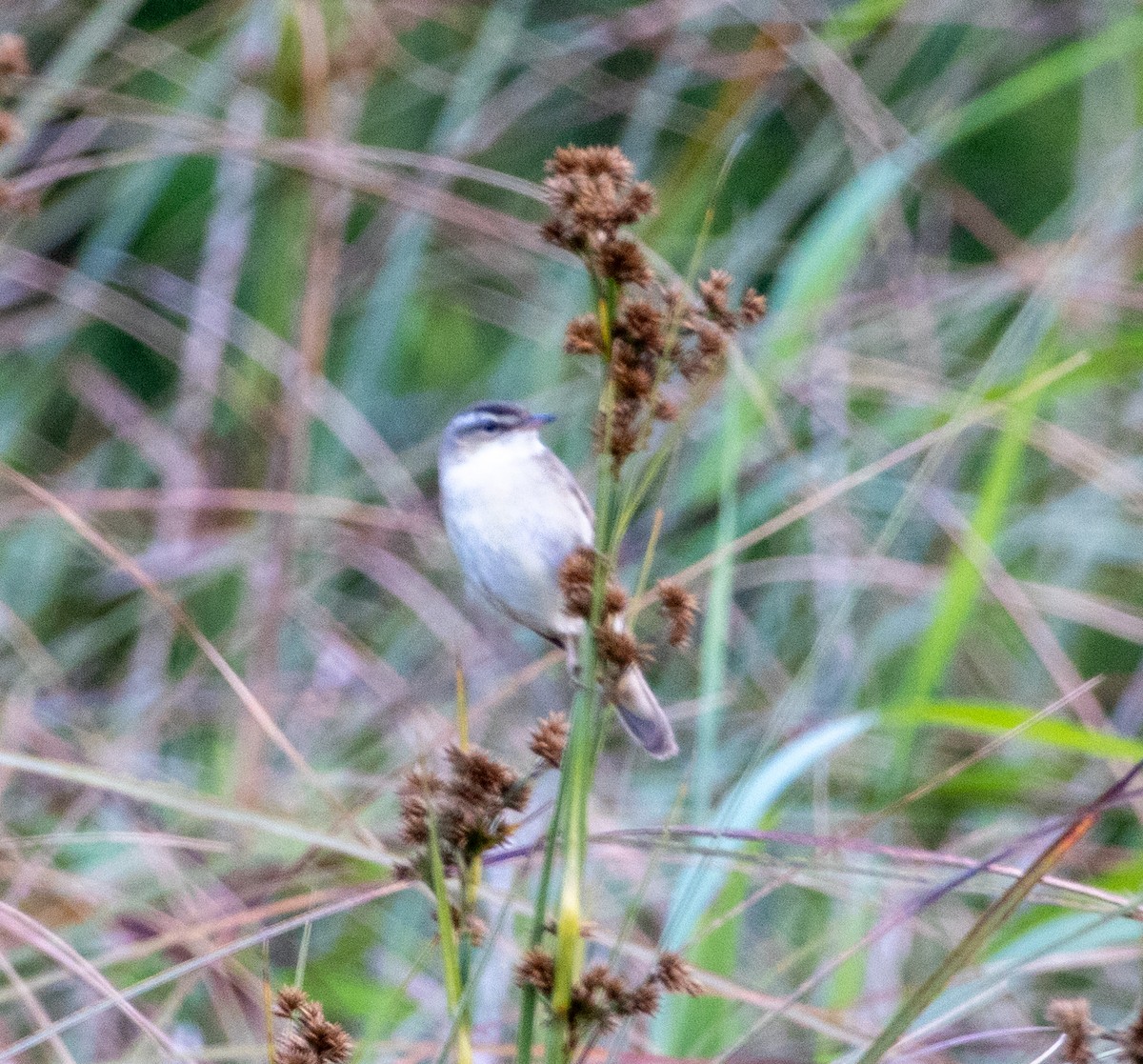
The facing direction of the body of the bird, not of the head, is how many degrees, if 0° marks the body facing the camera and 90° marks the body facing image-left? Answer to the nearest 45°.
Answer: approximately 45°

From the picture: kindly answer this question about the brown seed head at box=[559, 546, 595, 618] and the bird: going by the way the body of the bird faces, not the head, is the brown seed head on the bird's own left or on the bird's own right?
on the bird's own left

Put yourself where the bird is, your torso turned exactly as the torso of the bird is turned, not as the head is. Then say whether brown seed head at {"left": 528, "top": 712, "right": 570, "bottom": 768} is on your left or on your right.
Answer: on your left
